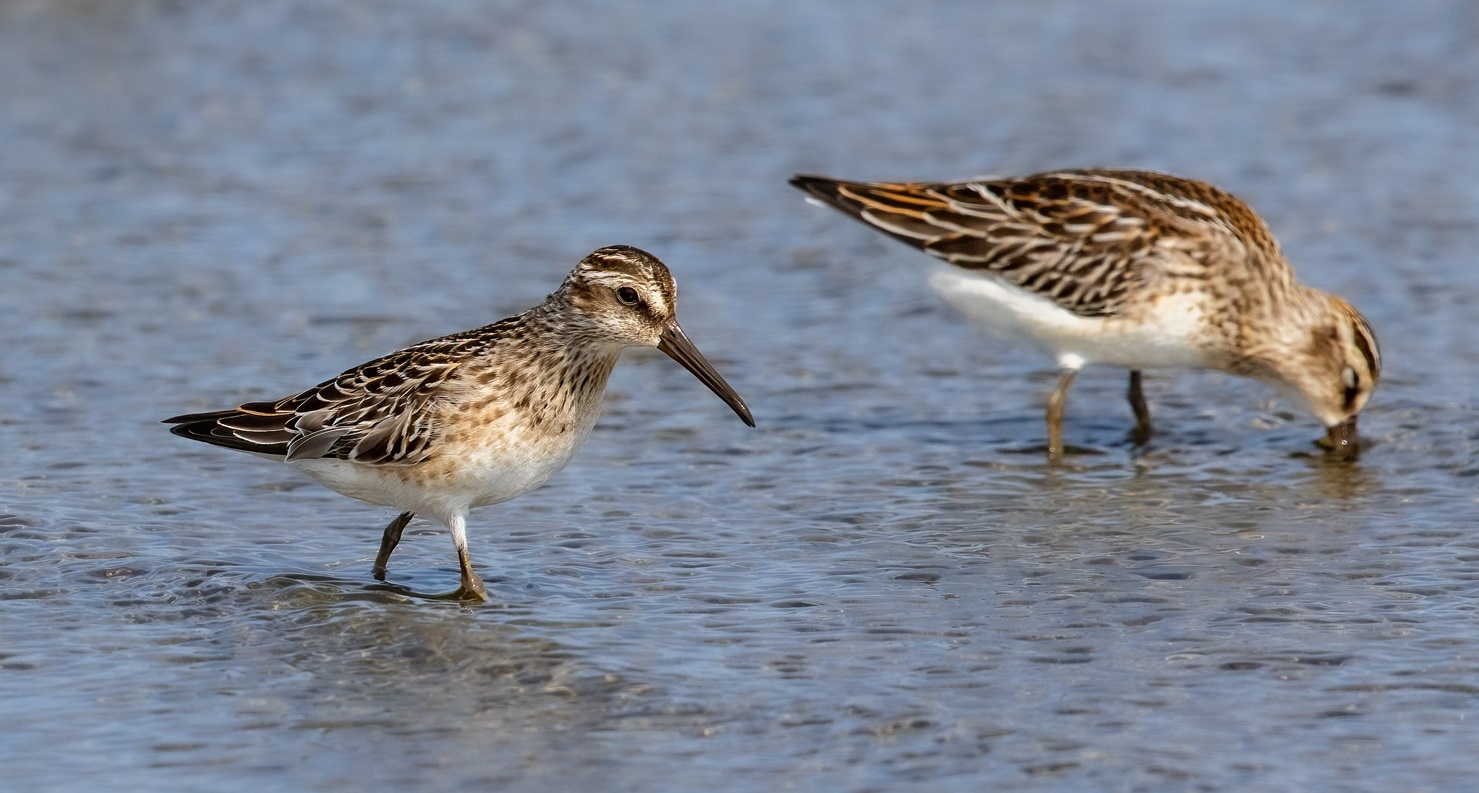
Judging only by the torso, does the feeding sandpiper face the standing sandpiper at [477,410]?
no

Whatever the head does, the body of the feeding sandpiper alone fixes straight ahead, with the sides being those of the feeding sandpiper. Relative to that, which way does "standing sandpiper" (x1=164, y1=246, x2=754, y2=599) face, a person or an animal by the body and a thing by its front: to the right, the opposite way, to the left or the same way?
the same way

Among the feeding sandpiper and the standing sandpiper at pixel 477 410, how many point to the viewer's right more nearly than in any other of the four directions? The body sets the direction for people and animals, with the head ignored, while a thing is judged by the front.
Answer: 2

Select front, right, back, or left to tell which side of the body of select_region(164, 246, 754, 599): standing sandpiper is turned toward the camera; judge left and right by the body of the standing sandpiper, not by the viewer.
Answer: right

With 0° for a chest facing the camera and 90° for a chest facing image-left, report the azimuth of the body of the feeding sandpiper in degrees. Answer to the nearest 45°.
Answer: approximately 270°

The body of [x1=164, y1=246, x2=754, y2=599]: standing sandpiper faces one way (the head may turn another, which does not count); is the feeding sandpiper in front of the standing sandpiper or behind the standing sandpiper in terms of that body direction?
in front
